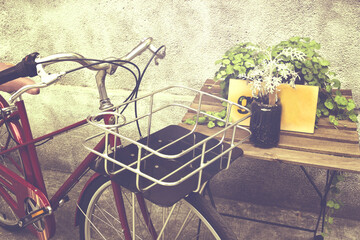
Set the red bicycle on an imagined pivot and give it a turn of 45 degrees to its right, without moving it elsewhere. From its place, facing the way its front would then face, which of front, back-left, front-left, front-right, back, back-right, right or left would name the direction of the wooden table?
left

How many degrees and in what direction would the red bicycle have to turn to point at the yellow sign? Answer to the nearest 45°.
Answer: approximately 45° to its left

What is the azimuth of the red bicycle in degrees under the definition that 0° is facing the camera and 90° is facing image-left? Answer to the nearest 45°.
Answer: approximately 315°

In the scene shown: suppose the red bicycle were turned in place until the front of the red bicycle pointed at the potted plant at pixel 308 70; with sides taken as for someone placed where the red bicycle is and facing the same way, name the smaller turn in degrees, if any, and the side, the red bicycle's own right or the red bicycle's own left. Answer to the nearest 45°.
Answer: approximately 45° to the red bicycle's own left

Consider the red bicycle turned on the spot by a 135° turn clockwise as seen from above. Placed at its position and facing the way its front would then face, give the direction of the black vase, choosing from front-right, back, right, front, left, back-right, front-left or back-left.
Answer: back
